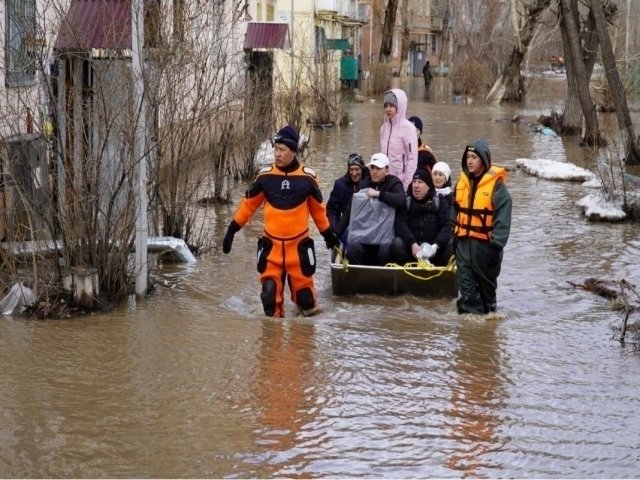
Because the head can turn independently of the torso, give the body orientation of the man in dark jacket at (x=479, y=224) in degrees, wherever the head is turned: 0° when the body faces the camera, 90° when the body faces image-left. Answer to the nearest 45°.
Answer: approximately 45°

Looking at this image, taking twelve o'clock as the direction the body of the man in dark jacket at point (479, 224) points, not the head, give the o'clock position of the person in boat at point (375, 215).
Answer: The person in boat is roughly at 3 o'clock from the man in dark jacket.

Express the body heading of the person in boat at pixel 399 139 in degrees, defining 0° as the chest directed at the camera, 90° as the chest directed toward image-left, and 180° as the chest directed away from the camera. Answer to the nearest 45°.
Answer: approximately 45°

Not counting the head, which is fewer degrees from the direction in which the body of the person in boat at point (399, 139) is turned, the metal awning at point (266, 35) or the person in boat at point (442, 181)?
the person in boat

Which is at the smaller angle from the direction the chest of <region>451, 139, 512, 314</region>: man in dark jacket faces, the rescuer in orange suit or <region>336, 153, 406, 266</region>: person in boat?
the rescuer in orange suit

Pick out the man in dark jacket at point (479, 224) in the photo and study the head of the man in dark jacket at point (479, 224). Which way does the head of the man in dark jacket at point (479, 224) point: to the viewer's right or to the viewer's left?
to the viewer's left

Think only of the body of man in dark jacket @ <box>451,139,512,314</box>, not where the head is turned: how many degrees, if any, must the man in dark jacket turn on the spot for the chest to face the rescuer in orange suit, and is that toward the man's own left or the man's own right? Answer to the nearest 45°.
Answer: approximately 45° to the man's own right

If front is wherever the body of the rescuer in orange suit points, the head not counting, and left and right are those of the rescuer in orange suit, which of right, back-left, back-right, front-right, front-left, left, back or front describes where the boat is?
back-left
